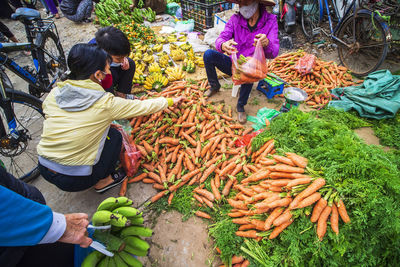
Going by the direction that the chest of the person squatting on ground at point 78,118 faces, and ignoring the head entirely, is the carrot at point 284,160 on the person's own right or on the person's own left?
on the person's own right

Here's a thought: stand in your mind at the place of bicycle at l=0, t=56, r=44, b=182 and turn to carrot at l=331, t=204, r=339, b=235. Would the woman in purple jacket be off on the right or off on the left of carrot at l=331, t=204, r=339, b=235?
left

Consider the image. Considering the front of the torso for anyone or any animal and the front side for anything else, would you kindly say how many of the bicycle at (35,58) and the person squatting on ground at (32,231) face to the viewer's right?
1

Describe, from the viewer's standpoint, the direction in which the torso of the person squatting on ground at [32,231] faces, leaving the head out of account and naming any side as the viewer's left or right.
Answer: facing to the right of the viewer
